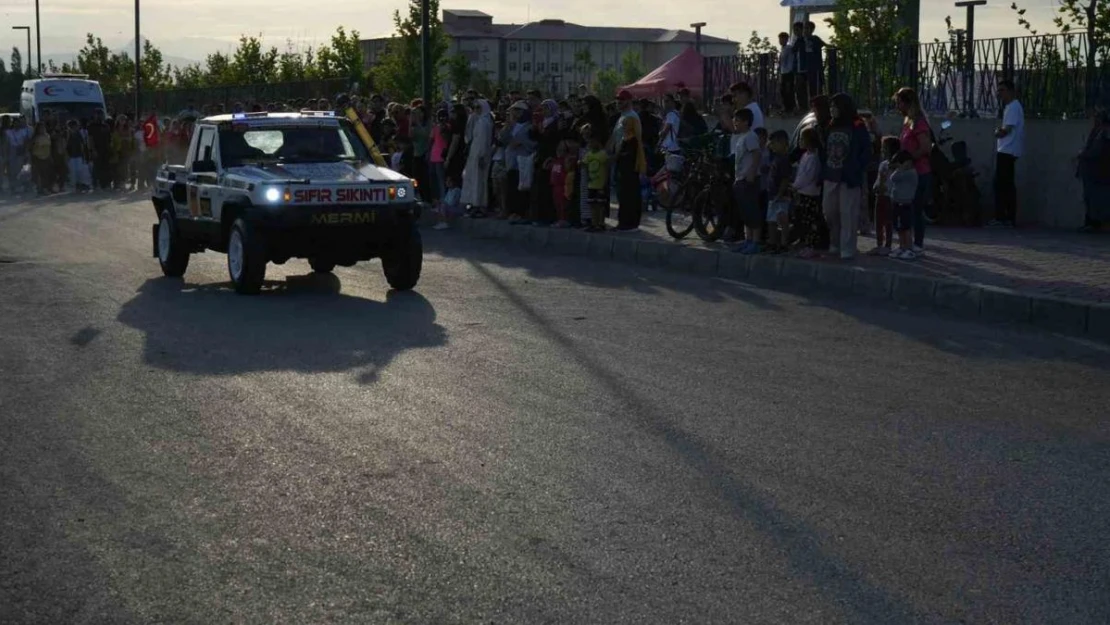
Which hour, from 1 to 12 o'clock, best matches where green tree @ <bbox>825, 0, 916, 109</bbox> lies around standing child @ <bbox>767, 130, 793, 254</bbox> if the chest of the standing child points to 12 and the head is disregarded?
The green tree is roughly at 5 o'clock from the standing child.

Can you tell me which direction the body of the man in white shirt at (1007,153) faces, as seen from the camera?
to the viewer's left

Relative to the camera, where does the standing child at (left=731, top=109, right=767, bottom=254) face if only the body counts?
to the viewer's left

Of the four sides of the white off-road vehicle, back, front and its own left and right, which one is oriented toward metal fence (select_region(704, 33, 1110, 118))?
left

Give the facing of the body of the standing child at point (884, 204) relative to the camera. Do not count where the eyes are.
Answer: to the viewer's left

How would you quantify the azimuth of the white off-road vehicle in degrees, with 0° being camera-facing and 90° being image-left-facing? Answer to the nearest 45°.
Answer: approximately 315°

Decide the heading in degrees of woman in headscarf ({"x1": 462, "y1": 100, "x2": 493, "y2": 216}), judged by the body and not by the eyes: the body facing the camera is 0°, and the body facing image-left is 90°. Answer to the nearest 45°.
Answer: approximately 45°

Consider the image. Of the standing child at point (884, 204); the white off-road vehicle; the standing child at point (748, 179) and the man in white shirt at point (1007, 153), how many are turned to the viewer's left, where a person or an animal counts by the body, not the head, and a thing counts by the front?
3

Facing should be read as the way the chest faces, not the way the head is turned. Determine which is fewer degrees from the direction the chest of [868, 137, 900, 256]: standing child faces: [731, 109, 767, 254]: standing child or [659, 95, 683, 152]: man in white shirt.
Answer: the standing child

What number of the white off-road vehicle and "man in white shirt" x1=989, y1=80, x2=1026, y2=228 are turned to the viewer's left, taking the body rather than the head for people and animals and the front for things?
1

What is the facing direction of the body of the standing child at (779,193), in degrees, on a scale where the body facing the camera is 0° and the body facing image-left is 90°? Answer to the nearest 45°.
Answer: approximately 45°
